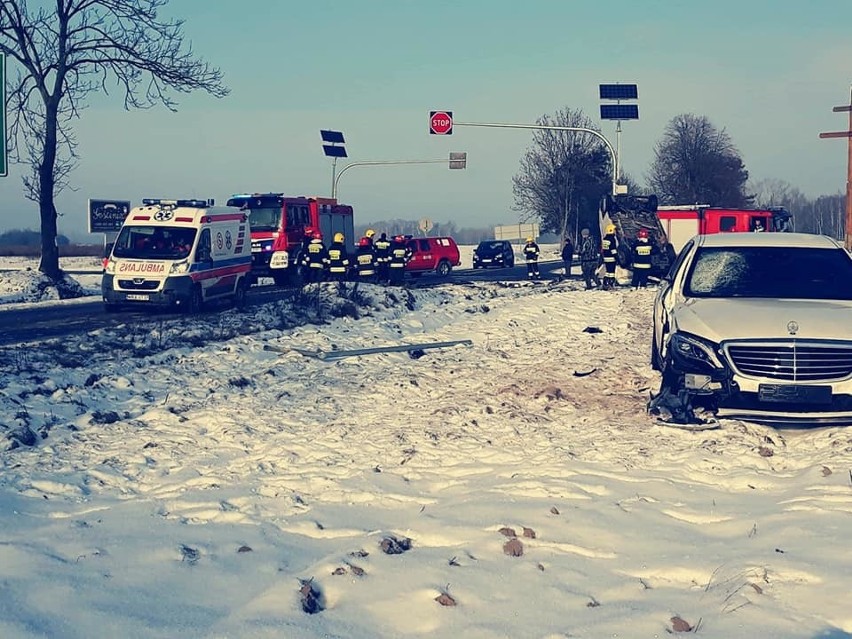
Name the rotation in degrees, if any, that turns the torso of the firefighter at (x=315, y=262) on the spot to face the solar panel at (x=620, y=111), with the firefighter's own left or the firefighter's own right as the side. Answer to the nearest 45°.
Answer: approximately 45° to the firefighter's own right

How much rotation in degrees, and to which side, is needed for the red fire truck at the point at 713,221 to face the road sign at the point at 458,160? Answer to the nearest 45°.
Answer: approximately 180°

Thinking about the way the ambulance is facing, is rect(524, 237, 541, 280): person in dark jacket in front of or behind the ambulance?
behind

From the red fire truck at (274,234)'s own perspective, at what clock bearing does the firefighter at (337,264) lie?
The firefighter is roughly at 10 o'clock from the red fire truck.

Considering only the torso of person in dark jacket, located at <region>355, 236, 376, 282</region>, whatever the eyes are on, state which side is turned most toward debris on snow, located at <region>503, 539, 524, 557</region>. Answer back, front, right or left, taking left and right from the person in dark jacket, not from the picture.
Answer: back

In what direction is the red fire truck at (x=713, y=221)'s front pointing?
to the viewer's right

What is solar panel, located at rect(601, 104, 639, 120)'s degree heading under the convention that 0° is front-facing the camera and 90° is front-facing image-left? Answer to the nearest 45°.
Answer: approximately 0°

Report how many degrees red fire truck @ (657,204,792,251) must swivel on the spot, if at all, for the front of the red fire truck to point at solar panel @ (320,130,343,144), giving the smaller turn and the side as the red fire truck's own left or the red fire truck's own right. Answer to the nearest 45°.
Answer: approximately 180°
